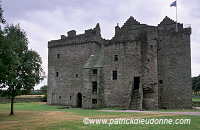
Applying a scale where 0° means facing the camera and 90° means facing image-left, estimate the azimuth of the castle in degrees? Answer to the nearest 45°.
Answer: approximately 0°

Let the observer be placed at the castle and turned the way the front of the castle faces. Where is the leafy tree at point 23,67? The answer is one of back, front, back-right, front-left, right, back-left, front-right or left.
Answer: front-right
